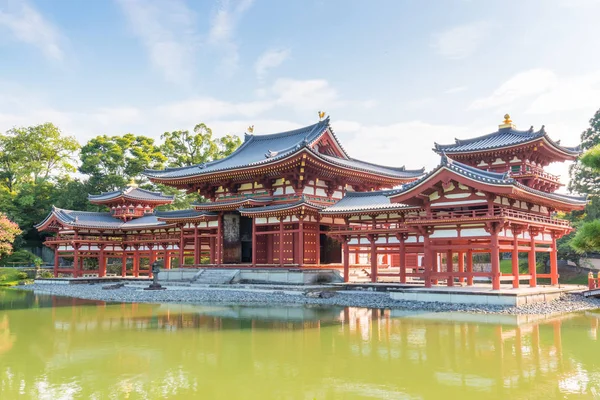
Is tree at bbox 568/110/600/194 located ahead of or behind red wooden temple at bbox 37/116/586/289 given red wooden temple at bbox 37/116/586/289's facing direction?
behind

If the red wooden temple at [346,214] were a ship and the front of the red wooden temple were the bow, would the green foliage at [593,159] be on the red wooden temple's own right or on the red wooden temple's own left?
on the red wooden temple's own left

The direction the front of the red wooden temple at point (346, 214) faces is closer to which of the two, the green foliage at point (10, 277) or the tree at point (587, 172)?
the green foliage

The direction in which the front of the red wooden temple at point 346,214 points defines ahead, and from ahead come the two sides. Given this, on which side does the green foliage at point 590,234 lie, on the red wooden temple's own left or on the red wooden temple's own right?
on the red wooden temple's own left

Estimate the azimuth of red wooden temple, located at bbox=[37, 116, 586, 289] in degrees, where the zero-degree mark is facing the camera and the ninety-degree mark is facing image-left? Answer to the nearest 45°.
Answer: approximately 45°

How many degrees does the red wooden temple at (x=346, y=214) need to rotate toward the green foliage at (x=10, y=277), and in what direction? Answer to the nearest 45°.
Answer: approximately 90° to its right

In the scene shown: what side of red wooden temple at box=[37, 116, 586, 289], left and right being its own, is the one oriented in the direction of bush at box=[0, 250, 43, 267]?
right
